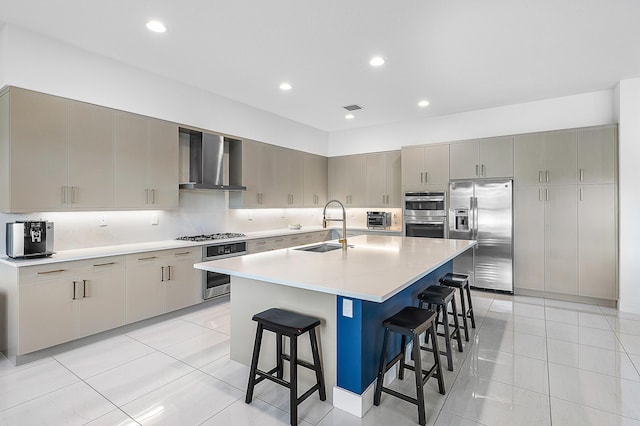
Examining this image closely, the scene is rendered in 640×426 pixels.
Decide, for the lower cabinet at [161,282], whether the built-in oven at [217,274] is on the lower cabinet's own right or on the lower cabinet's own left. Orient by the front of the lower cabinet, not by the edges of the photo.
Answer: on the lower cabinet's own left

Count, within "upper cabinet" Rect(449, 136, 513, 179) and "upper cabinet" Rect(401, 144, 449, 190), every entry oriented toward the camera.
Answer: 2

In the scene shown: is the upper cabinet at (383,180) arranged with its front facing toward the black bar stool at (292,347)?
yes

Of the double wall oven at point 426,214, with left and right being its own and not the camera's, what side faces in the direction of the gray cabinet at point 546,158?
left

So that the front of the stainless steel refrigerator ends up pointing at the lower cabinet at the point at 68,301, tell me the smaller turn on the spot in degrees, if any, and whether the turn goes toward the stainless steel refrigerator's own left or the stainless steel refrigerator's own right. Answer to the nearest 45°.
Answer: approximately 45° to the stainless steel refrigerator's own right

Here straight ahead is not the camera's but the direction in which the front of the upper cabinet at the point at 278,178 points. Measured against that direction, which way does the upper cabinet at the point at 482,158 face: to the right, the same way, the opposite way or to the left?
to the right

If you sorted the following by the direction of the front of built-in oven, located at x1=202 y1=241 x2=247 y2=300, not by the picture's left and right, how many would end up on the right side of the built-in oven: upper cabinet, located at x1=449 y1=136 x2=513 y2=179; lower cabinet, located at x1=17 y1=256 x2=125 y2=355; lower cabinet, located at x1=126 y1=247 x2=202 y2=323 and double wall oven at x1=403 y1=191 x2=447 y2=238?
2

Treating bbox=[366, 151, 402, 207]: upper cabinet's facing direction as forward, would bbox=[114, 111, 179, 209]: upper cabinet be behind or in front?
in front

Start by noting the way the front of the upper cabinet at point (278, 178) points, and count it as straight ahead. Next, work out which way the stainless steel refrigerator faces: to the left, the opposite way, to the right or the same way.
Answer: to the right
